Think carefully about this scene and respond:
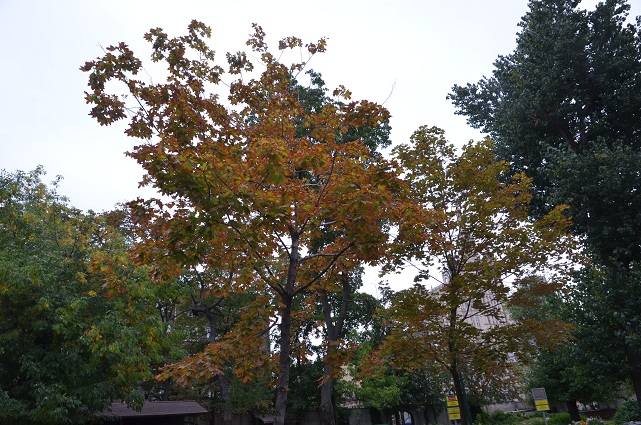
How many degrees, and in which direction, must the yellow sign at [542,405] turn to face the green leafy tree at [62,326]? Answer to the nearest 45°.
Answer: approximately 45° to its right

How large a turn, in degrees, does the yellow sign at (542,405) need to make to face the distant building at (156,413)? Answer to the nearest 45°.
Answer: approximately 90° to its right

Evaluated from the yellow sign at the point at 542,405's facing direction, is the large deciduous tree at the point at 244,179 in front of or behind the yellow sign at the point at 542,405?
in front

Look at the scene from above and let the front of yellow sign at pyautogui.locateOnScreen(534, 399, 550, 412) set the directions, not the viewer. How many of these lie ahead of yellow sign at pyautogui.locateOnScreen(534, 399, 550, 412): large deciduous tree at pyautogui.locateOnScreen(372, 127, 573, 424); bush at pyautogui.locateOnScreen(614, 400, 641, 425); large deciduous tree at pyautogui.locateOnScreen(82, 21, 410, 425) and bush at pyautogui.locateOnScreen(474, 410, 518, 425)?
2

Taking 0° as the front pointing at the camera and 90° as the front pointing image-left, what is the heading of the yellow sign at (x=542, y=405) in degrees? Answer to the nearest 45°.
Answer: approximately 0°
